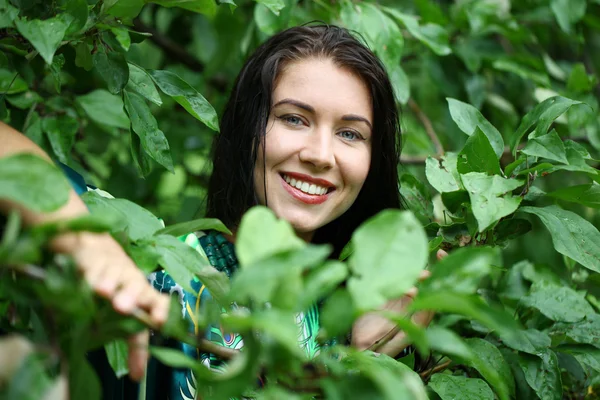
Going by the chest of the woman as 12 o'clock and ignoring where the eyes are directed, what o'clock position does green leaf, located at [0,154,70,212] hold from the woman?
The green leaf is roughly at 1 o'clock from the woman.

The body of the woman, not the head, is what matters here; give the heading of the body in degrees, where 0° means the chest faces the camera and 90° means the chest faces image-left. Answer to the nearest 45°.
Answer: approximately 0°
